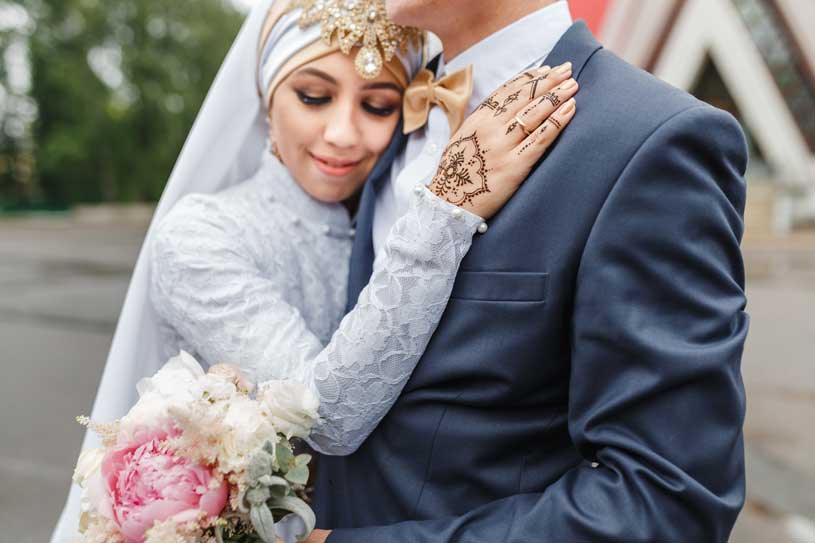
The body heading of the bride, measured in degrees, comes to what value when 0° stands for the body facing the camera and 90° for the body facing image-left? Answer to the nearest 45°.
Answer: approximately 315°

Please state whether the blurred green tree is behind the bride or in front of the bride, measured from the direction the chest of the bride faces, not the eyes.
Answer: behind
